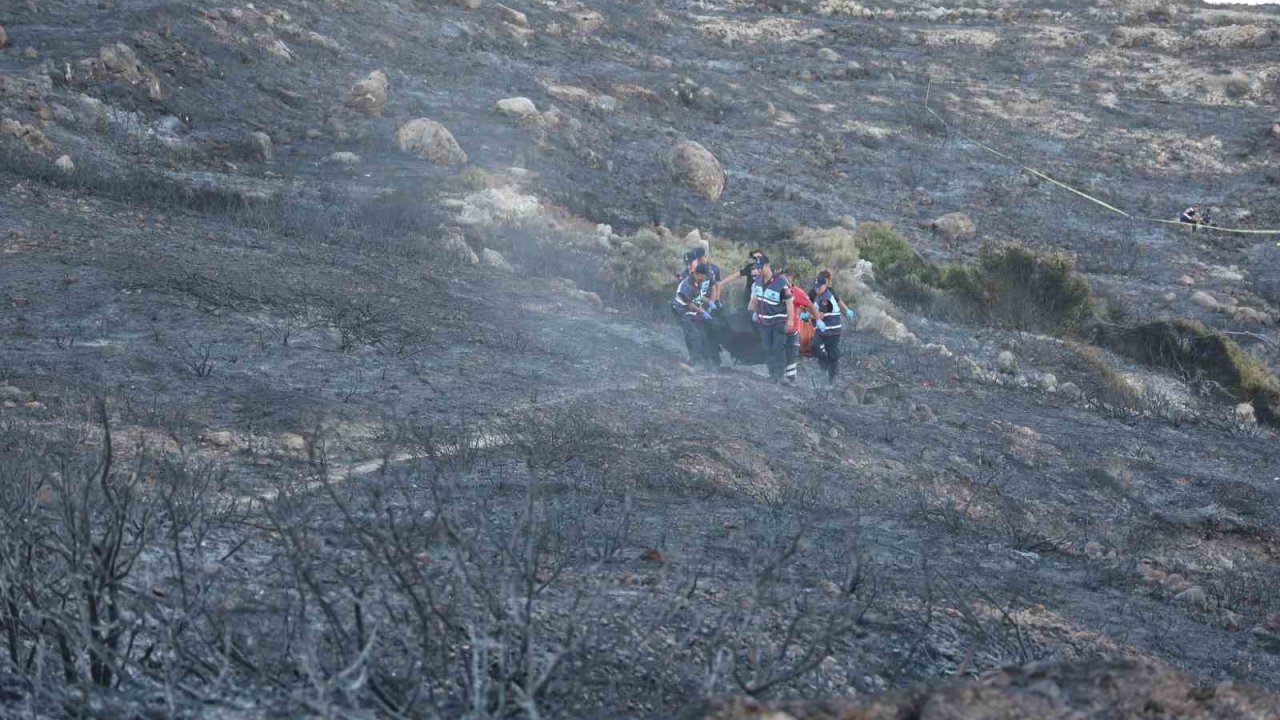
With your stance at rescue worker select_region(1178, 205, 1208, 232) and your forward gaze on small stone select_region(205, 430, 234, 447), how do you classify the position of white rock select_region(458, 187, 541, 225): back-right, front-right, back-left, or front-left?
front-right

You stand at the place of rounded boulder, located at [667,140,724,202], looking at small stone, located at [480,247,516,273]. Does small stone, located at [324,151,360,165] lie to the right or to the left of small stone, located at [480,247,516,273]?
right

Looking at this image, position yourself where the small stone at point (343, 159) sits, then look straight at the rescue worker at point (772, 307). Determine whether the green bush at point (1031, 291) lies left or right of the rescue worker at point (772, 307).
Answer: left

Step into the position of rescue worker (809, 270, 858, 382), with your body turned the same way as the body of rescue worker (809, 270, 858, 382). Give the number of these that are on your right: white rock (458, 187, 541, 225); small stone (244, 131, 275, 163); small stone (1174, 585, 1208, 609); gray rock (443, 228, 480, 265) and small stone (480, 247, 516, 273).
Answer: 4

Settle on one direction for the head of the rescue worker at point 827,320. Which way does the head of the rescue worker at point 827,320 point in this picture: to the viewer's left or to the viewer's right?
to the viewer's left

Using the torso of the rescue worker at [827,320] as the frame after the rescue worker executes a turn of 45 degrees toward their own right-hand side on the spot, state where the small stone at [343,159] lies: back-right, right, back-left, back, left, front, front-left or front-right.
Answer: front-right

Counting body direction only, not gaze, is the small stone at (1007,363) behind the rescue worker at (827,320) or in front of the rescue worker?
behind

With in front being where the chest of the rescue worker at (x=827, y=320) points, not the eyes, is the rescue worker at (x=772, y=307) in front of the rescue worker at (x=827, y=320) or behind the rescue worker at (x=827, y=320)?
in front

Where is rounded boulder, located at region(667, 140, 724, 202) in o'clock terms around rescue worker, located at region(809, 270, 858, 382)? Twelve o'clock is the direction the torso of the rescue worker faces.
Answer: The rounded boulder is roughly at 4 o'clock from the rescue worker.

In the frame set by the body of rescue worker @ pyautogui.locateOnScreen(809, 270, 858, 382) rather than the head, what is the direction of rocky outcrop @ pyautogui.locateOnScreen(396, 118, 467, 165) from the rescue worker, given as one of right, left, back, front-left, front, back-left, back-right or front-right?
right

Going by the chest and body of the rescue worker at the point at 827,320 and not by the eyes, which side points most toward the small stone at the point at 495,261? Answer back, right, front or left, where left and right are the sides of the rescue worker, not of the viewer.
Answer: right

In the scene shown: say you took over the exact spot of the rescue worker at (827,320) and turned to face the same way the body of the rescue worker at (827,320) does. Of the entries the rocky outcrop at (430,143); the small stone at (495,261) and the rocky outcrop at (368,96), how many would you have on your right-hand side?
3

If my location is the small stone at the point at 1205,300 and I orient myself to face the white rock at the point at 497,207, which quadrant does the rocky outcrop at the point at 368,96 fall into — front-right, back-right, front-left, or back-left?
front-right

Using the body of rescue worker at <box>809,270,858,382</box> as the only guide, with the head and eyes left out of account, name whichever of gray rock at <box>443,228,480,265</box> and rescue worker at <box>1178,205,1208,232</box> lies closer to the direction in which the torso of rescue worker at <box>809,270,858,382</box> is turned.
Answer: the gray rock

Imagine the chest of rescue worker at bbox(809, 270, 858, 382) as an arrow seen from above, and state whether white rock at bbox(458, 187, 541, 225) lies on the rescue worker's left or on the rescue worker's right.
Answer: on the rescue worker's right

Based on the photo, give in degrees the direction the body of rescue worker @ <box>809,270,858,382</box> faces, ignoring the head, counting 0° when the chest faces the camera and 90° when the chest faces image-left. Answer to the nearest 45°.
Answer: approximately 45°
